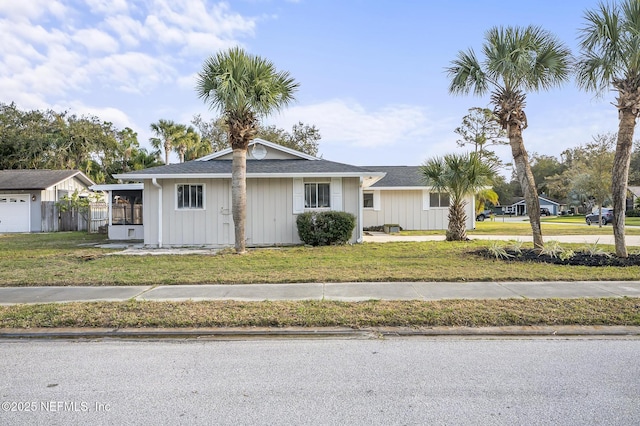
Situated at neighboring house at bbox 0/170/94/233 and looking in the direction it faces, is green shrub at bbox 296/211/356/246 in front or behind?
in front

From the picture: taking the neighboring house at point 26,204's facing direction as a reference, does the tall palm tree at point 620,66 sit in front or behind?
in front

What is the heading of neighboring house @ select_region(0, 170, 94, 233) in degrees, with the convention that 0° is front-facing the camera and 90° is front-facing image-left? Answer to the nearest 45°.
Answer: approximately 0°

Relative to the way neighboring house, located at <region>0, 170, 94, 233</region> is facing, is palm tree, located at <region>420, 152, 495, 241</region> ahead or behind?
ahead

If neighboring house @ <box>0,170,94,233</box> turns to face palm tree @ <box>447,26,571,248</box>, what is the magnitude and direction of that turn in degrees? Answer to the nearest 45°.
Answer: approximately 45° to its left

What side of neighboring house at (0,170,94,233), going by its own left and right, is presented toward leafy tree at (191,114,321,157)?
left

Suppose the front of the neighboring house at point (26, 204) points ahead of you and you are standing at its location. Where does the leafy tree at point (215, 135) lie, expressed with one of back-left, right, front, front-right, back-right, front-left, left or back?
back-left

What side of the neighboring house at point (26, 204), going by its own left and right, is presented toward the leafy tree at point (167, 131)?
left

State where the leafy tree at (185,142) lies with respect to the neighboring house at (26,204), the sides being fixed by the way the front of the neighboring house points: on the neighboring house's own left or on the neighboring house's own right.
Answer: on the neighboring house's own left

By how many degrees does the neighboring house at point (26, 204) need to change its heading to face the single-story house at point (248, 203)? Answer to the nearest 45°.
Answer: approximately 45° to its left

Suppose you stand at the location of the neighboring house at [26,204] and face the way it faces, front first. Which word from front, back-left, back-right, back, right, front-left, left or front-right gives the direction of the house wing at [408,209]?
front-left
